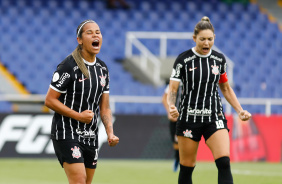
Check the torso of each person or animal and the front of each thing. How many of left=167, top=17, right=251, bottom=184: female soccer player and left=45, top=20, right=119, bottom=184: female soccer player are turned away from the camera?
0

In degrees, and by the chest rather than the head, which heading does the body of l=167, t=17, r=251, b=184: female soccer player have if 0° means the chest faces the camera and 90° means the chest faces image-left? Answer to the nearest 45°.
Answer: approximately 0°

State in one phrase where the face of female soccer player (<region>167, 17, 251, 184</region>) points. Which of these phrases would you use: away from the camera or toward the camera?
toward the camera

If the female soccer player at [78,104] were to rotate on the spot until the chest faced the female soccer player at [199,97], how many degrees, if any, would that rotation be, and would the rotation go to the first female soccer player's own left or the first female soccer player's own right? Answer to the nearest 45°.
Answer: approximately 90° to the first female soccer player's own left

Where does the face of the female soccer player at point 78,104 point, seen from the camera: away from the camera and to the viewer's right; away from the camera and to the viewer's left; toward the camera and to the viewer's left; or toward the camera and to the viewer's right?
toward the camera and to the viewer's right

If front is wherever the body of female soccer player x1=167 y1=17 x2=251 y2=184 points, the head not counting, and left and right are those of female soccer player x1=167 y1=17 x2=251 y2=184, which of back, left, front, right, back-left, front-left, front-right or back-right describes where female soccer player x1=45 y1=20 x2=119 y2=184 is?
front-right

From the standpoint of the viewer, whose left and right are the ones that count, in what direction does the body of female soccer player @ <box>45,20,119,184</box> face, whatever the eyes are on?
facing the viewer and to the right of the viewer

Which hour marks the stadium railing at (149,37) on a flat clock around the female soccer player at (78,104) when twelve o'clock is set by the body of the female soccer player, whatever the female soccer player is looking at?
The stadium railing is roughly at 8 o'clock from the female soccer player.

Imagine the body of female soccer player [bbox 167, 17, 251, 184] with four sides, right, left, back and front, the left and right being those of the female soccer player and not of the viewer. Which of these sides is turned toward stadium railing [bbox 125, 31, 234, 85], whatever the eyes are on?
back

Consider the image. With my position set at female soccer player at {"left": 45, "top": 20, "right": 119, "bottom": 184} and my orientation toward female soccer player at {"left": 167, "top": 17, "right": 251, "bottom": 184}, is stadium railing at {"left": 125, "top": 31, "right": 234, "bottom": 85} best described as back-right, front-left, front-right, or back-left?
front-left

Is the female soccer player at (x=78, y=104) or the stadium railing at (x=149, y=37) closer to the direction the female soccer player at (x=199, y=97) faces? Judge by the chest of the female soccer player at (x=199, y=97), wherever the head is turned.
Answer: the female soccer player
